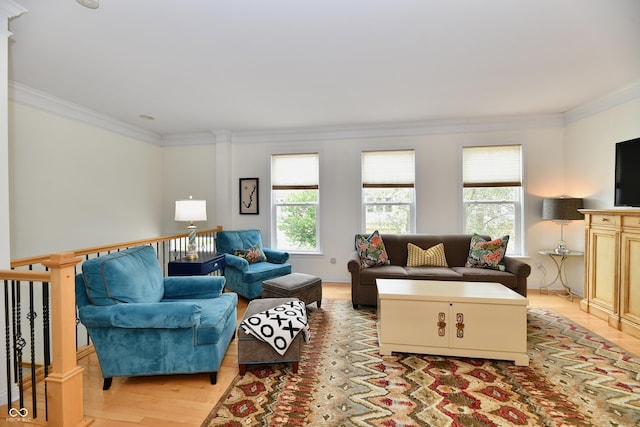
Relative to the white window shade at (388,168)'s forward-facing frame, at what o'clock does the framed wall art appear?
The framed wall art is roughly at 3 o'clock from the white window shade.

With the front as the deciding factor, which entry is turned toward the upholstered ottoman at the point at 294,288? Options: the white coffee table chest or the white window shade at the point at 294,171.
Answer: the white window shade

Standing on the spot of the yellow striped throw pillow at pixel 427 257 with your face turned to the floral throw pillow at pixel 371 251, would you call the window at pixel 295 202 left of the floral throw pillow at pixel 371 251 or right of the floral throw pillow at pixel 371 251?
right

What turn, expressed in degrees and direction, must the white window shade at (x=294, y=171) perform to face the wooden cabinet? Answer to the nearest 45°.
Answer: approximately 45° to its left

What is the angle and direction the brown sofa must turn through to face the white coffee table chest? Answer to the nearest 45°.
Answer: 0° — it already faces it

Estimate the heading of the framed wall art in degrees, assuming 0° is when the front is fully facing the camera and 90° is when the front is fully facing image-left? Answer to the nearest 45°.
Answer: approximately 0°

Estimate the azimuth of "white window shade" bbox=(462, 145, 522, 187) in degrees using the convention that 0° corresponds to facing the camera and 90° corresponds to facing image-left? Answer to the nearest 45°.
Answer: approximately 0°

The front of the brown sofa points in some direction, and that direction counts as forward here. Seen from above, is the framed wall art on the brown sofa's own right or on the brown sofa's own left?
on the brown sofa's own right

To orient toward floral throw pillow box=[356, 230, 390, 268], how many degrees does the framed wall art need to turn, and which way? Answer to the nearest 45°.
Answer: approximately 45° to its left

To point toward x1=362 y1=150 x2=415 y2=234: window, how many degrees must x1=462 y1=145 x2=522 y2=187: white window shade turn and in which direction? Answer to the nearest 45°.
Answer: approximately 90° to its right

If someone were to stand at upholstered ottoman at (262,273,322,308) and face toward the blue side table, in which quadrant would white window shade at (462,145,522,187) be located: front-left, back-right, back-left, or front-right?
back-right

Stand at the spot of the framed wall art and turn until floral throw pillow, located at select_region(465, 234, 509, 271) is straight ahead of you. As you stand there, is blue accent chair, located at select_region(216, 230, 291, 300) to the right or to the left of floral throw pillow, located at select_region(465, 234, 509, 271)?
right
